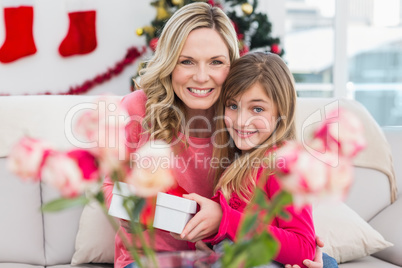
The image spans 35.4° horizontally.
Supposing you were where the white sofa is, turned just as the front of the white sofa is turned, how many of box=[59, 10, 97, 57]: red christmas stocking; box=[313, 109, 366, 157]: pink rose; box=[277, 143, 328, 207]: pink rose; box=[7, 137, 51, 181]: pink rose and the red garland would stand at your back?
2

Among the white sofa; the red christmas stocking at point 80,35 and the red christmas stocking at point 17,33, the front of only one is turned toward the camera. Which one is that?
the white sofa

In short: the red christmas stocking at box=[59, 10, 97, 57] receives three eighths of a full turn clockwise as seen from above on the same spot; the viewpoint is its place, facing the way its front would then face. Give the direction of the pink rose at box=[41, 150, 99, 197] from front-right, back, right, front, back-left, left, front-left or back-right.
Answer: back-right

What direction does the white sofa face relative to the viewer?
toward the camera

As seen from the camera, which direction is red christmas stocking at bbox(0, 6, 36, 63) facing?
to the viewer's left

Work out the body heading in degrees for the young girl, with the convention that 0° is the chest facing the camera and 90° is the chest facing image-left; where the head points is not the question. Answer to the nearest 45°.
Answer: approximately 45°

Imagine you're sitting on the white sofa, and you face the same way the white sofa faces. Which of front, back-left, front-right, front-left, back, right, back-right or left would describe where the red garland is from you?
back

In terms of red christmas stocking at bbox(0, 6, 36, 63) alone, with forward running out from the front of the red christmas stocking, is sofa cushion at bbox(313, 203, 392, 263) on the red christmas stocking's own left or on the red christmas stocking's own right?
on the red christmas stocking's own left

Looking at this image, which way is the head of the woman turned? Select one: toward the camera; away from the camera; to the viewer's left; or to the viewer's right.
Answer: toward the camera

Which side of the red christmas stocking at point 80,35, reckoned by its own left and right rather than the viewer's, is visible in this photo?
left

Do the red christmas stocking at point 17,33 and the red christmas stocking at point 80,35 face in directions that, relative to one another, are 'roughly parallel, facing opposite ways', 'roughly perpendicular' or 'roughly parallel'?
roughly parallel

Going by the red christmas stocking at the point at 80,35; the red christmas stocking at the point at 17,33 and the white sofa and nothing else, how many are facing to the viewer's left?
2

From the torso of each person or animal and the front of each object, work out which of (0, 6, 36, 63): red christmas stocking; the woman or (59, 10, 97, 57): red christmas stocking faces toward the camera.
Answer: the woman
